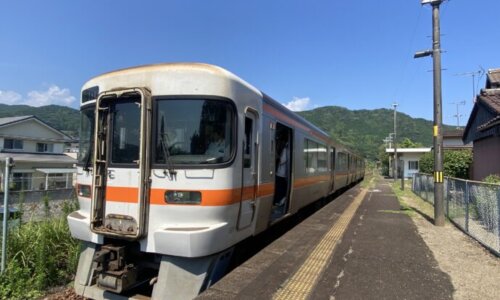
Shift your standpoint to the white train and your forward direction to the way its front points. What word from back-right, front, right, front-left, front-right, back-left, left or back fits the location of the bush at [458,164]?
back

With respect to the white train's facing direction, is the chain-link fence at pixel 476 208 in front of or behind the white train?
behind

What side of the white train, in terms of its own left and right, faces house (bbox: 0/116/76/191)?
right

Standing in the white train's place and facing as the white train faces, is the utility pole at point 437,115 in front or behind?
behind

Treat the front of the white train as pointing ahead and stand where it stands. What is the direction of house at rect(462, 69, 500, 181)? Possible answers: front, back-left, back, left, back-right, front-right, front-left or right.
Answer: back
